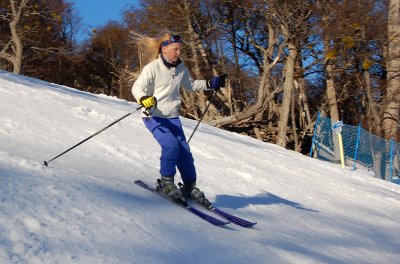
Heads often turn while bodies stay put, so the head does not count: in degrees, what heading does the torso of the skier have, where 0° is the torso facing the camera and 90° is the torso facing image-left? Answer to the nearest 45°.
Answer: approximately 315°

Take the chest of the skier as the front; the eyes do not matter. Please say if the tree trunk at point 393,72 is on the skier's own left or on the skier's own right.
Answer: on the skier's own left

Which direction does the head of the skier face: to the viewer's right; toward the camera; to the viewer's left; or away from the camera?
to the viewer's right

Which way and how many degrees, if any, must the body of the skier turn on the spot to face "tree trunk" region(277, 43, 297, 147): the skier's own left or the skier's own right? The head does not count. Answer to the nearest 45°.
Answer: approximately 135° to the skier's own left

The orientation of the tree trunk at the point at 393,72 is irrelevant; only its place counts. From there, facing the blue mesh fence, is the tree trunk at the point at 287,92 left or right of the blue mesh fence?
right

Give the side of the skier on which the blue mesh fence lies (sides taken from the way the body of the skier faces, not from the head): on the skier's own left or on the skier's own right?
on the skier's own left

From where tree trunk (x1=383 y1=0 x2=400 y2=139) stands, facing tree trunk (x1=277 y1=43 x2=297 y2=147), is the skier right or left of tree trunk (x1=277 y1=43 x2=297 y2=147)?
left
